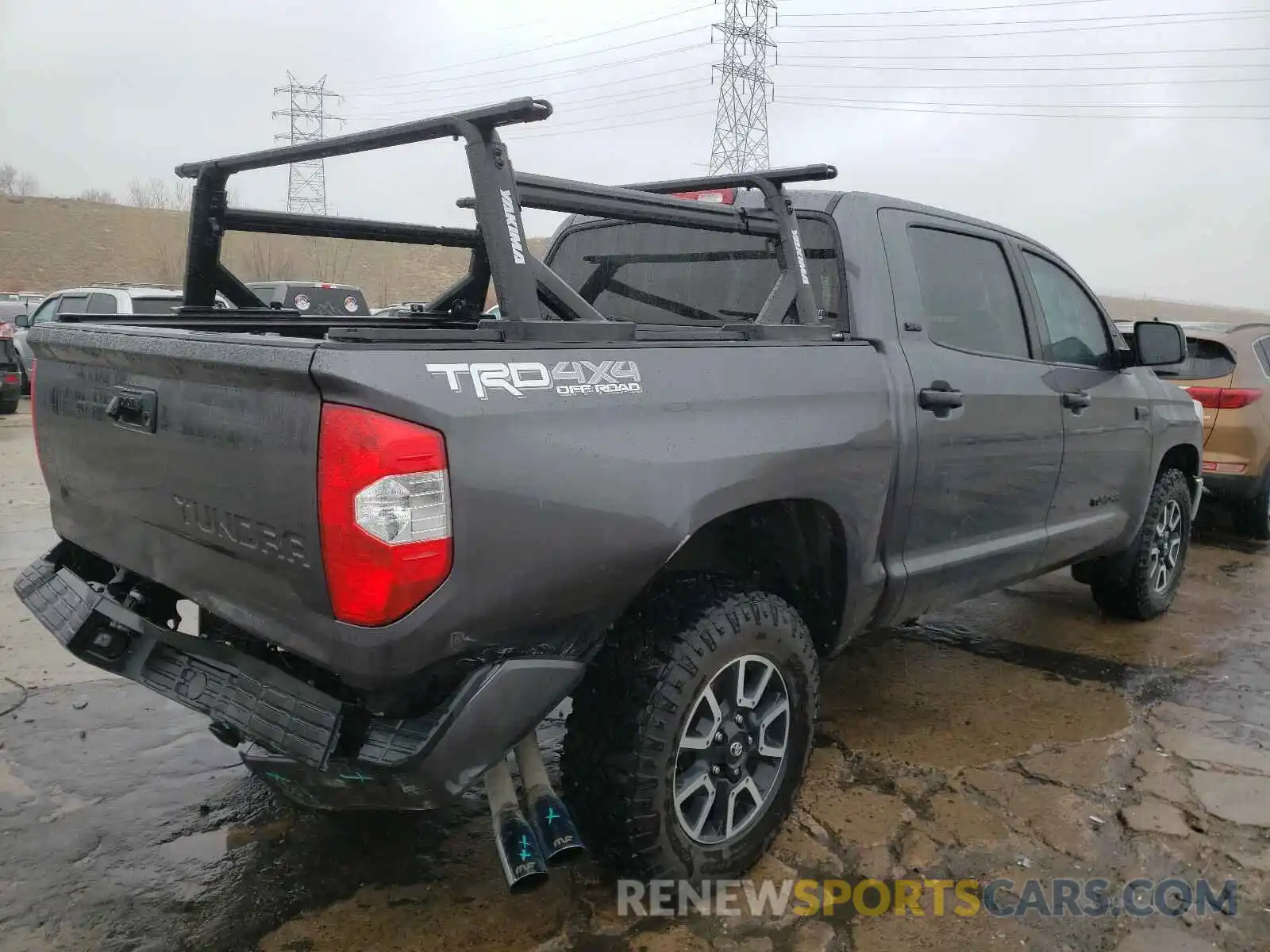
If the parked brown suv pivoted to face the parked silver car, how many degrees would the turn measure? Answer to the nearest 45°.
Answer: approximately 135° to its left

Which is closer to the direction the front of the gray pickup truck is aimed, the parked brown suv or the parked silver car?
the parked brown suv

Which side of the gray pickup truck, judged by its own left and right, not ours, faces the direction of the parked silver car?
left

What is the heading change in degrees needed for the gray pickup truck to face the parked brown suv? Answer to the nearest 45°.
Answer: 0° — it already faces it

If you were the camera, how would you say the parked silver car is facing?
facing away from the viewer and to the left of the viewer

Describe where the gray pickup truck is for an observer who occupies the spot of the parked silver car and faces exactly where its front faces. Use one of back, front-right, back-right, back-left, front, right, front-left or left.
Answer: back-left

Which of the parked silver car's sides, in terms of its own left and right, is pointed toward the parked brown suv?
back

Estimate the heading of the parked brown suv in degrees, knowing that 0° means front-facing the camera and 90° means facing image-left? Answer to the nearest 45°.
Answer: approximately 225°
